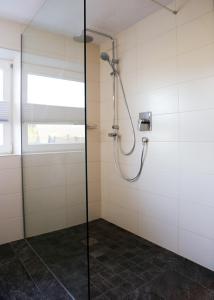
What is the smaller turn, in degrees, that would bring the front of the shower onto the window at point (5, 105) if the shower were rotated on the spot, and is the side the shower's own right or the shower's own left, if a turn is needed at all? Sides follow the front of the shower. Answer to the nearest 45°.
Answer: approximately 45° to the shower's own right

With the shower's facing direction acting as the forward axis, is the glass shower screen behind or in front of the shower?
in front

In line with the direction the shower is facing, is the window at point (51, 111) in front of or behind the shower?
in front
